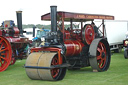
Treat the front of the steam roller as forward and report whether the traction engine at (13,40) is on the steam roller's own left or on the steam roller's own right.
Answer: on the steam roller's own right

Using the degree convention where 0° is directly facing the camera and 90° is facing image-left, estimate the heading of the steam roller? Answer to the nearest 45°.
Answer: approximately 45°

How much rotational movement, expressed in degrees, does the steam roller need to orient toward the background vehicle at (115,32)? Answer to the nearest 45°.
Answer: approximately 135° to its right
